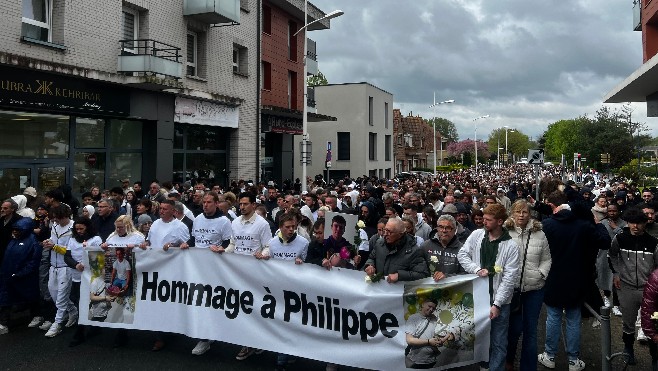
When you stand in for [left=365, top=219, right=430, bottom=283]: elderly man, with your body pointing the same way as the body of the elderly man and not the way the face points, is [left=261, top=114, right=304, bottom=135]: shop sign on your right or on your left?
on your right

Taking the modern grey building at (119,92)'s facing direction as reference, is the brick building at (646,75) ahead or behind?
ahead

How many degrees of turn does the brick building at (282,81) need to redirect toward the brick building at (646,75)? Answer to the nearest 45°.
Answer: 0° — it already faces it

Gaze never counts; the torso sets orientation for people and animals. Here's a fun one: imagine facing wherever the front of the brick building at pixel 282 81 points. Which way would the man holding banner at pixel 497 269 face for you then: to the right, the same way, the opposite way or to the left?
to the right

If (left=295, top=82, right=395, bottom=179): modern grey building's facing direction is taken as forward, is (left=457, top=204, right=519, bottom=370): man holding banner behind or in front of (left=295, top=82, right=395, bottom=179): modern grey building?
in front
